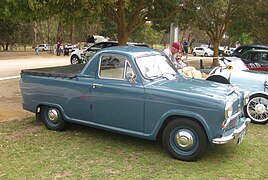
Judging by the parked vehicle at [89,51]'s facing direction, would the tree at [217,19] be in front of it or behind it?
behind

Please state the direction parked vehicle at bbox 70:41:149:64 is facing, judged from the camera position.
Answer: facing to the left of the viewer

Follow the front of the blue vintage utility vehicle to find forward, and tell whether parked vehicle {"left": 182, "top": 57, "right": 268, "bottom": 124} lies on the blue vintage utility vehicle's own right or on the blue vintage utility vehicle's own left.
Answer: on the blue vintage utility vehicle's own left

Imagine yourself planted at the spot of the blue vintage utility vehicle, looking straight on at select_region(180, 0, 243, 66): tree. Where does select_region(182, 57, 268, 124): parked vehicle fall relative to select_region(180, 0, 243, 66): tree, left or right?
right

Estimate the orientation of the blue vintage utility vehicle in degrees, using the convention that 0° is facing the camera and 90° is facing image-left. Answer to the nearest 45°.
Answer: approximately 315°

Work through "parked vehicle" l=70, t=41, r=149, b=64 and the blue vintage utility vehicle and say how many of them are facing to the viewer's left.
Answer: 1

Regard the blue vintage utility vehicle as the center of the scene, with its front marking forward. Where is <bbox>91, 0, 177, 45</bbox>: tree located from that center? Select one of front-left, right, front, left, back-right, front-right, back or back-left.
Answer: back-left

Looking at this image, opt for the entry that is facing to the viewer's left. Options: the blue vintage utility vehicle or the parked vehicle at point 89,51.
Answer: the parked vehicle
